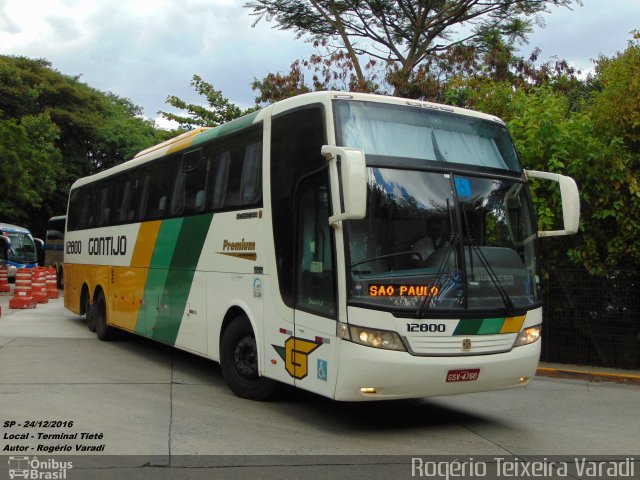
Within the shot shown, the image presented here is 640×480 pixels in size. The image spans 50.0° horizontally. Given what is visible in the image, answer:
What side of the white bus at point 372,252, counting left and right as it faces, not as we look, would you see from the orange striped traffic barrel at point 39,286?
back

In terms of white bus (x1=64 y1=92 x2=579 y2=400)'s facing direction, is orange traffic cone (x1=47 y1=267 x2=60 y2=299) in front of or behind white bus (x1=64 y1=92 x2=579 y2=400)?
behind

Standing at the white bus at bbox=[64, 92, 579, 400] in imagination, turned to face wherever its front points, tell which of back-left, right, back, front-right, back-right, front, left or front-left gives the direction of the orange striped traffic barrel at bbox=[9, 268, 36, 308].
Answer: back

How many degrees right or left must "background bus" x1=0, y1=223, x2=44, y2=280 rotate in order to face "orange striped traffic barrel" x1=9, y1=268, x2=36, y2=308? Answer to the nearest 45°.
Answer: approximately 45° to its right

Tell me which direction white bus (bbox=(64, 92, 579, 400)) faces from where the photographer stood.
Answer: facing the viewer and to the right of the viewer

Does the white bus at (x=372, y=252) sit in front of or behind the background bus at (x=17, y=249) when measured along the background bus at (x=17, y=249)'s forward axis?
in front

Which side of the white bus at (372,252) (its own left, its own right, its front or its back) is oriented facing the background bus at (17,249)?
back

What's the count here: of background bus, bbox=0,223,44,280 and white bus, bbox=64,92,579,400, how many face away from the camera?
0

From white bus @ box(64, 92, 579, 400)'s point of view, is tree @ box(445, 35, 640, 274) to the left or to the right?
on its left
